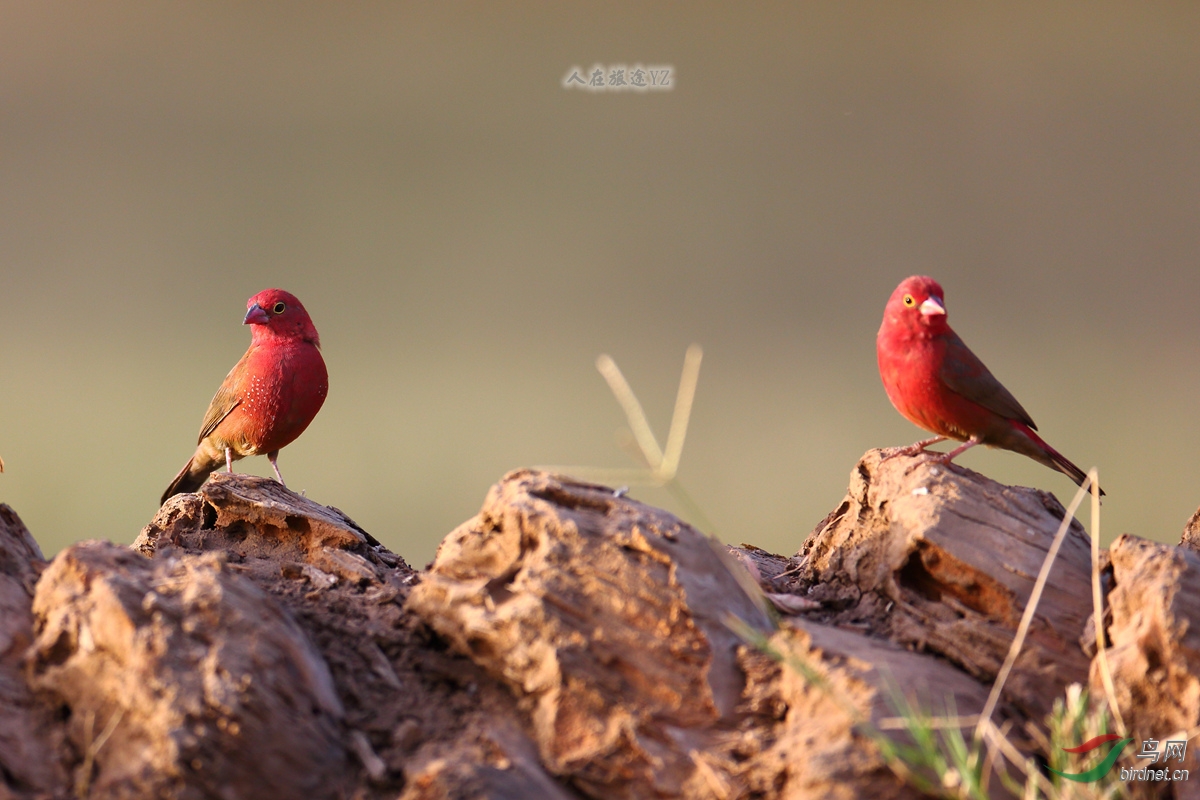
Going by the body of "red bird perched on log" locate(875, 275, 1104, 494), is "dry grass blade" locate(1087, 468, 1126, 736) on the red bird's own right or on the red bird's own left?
on the red bird's own left

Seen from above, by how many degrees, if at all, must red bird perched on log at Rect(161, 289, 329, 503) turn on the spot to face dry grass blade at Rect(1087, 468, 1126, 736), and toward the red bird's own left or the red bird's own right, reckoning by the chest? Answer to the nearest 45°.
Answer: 0° — it already faces it

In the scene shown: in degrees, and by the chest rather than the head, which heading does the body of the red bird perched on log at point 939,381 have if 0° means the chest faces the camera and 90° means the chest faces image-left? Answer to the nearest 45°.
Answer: approximately 45°

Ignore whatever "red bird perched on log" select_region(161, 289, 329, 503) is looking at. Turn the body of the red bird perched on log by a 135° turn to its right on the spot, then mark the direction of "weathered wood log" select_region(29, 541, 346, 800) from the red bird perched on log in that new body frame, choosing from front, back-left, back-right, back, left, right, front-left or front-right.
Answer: left

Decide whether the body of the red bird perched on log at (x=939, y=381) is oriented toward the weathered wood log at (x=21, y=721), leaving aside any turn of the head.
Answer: yes

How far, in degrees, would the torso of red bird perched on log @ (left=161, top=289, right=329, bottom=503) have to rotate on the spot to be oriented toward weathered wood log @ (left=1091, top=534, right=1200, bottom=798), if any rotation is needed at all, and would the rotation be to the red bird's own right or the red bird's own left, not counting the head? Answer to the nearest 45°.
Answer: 0° — it already faces it

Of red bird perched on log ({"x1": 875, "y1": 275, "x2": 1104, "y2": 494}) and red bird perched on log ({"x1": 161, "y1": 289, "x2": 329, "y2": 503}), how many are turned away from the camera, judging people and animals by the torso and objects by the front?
0

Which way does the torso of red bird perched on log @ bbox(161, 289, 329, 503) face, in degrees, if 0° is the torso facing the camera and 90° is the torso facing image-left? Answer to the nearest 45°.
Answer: approximately 315°
